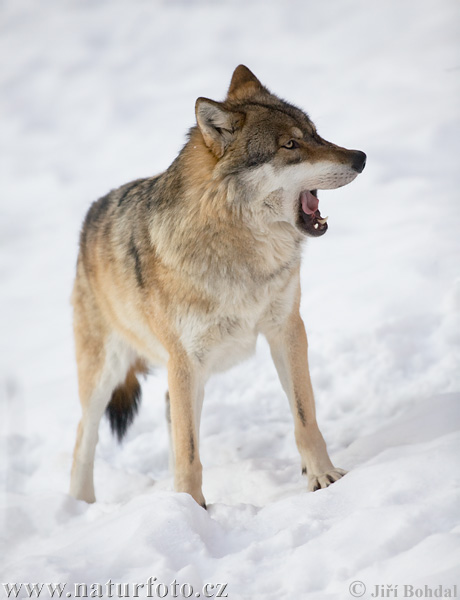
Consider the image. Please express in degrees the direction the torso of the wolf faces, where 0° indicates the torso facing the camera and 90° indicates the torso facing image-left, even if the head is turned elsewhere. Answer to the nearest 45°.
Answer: approximately 315°
